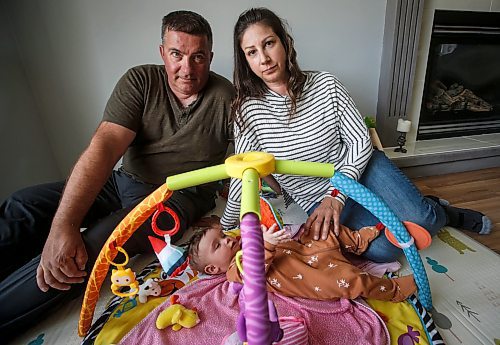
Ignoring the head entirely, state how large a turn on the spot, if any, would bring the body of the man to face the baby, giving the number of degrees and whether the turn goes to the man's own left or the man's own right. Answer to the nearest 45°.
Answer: approximately 45° to the man's own left

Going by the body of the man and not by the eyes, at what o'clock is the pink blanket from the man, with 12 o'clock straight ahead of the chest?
The pink blanket is roughly at 11 o'clock from the man.

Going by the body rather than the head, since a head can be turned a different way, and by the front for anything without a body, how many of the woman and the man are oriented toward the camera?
2

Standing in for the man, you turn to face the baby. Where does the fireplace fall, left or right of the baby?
left

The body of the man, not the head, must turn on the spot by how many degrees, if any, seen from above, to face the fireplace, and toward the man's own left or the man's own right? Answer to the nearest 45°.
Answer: approximately 90° to the man's own left
